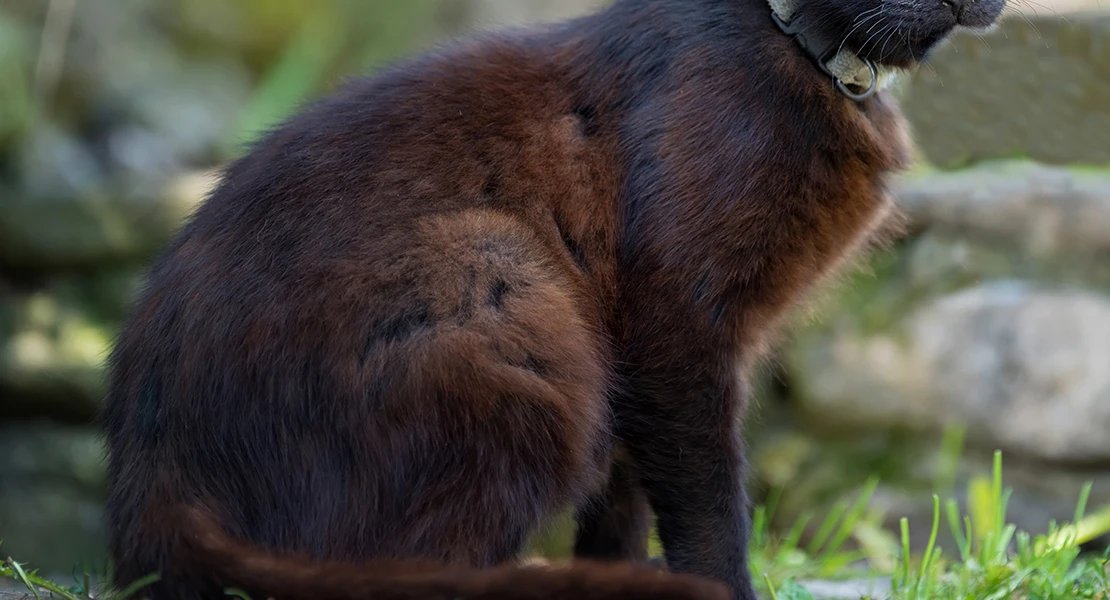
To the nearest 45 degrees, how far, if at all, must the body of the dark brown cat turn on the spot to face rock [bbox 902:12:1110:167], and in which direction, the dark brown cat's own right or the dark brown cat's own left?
approximately 45° to the dark brown cat's own left

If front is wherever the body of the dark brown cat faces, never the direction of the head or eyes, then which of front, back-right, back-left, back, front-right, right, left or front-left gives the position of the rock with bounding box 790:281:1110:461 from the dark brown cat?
front-left

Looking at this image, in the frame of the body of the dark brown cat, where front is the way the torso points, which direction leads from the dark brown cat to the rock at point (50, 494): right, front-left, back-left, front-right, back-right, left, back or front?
back-left

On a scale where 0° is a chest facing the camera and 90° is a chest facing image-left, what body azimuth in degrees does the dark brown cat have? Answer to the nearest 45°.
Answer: approximately 270°
